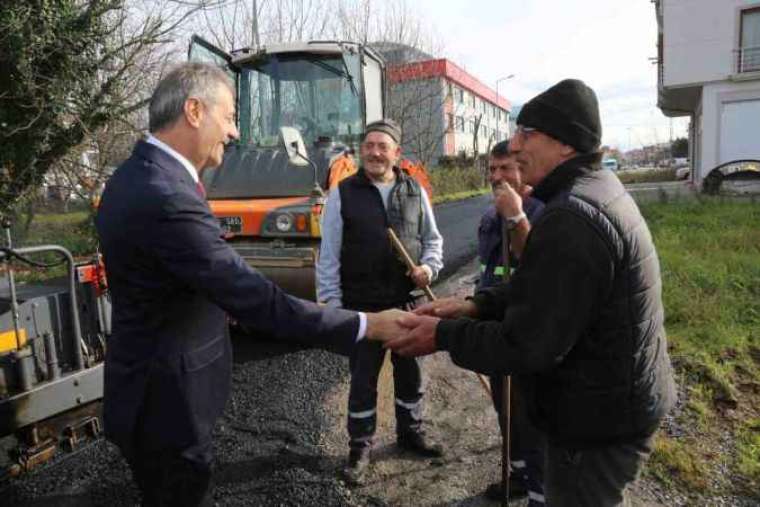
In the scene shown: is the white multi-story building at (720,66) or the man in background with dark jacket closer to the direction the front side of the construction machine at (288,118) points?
the man in background with dark jacket

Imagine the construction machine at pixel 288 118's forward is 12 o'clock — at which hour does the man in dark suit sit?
The man in dark suit is roughly at 12 o'clock from the construction machine.

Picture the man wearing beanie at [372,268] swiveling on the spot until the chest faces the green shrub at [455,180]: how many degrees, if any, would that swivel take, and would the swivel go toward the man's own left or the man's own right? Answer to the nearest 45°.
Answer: approximately 180°

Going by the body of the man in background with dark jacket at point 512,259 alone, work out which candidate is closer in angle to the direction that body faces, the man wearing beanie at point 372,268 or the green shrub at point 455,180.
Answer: the man wearing beanie

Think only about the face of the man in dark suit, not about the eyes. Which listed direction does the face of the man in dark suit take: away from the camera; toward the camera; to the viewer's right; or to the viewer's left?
to the viewer's right

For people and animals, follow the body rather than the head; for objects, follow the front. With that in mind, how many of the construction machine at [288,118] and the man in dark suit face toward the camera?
1

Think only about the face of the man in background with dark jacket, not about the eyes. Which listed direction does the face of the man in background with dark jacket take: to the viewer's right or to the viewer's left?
to the viewer's left

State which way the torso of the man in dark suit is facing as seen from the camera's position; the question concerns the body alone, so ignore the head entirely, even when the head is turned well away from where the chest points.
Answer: to the viewer's right

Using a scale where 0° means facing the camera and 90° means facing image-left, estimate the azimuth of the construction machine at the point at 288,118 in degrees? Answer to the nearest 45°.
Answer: approximately 0°
